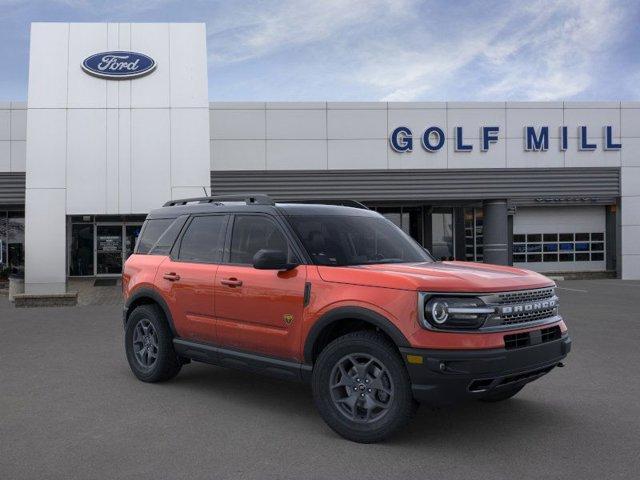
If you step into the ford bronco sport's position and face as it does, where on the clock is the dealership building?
The dealership building is roughly at 7 o'clock from the ford bronco sport.

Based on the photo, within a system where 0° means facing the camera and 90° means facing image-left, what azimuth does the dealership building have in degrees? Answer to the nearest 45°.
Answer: approximately 0°

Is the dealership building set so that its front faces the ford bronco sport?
yes

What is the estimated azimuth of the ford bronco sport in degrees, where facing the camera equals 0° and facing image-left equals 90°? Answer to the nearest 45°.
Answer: approximately 315°
